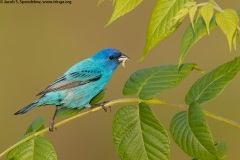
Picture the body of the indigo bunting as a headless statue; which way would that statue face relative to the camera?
to the viewer's right

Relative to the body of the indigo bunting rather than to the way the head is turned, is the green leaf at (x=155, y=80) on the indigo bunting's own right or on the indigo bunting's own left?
on the indigo bunting's own right

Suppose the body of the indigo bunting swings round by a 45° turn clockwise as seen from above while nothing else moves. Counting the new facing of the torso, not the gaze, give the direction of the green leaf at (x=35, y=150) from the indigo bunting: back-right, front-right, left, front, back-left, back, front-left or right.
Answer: back-right

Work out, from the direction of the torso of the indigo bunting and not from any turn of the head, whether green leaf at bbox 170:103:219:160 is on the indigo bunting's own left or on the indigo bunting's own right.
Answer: on the indigo bunting's own right
